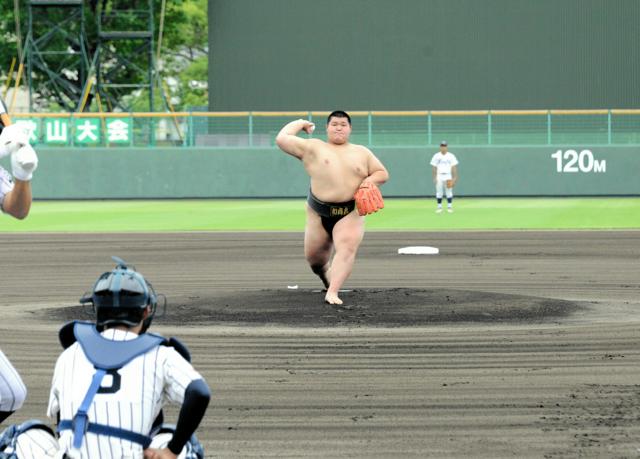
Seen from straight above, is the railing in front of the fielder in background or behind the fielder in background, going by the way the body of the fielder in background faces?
behind

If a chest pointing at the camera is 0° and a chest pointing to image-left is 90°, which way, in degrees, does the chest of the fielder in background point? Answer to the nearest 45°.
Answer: approximately 0°
